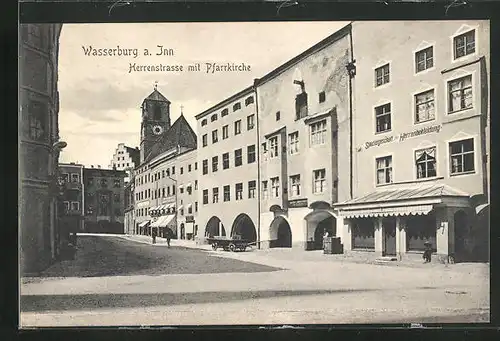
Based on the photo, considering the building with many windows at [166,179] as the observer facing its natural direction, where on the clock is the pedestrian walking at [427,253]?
The pedestrian walking is roughly at 8 o'clock from the building with many windows.

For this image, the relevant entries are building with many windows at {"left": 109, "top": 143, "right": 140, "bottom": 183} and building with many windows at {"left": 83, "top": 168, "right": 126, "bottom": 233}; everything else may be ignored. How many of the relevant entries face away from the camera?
0

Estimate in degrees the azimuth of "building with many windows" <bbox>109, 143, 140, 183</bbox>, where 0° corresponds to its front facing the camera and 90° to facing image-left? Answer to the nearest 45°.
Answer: approximately 45°

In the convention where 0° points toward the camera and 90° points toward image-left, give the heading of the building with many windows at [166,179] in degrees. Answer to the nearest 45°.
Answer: approximately 45°

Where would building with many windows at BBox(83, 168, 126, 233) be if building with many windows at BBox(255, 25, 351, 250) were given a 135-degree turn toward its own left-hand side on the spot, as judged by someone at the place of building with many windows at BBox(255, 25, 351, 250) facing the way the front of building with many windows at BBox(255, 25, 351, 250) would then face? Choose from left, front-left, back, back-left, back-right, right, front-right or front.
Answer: back

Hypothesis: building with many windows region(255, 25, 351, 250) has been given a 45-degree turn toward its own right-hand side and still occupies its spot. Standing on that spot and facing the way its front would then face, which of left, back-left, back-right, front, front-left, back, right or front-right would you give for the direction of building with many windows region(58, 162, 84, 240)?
front

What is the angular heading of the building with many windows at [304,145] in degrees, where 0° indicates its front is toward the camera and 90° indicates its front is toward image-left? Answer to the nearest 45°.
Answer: approximately 45°

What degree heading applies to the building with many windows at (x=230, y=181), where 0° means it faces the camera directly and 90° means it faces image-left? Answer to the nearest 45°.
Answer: approximately 45°

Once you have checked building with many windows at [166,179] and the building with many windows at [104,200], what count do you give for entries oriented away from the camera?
0

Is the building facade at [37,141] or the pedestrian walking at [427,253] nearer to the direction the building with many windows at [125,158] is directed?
the building facade

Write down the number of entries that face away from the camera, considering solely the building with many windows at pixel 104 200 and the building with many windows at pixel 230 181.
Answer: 0

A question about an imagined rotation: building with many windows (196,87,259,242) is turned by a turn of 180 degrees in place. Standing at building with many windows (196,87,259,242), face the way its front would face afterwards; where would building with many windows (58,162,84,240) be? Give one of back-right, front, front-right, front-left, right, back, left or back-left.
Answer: back-left

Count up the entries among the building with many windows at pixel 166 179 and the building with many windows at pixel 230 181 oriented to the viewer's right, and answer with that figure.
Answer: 0
